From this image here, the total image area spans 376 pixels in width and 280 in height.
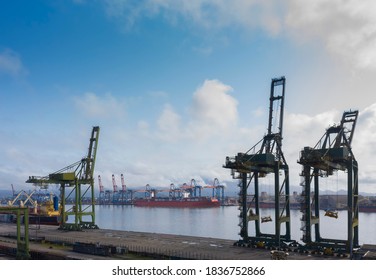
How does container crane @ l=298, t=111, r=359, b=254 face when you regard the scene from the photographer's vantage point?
facing away from the viewer and to the right of the viewer
